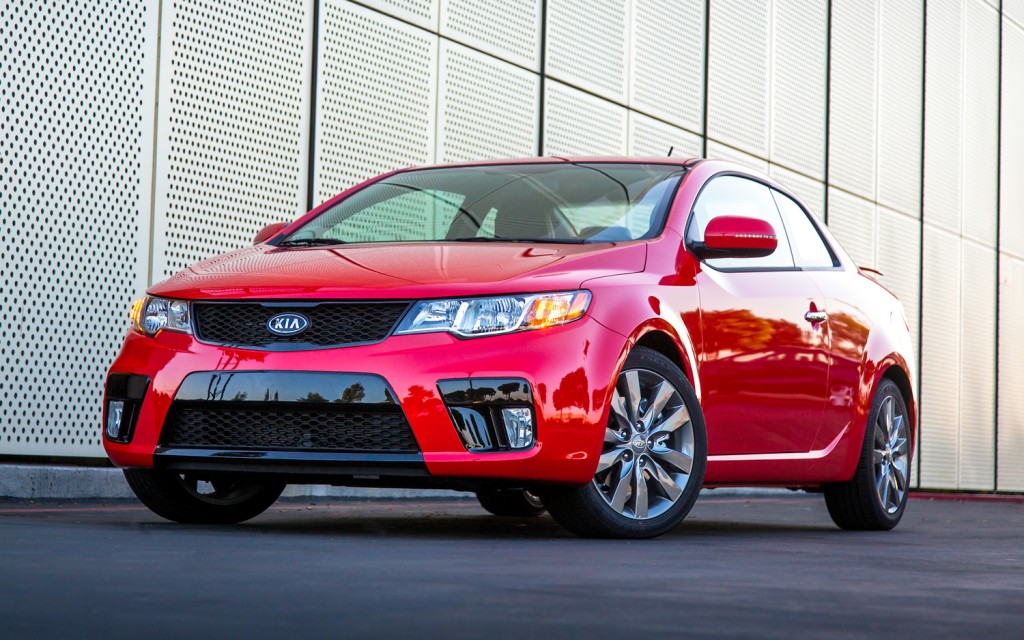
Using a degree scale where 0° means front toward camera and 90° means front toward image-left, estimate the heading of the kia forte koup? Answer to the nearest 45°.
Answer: approximately 45°
